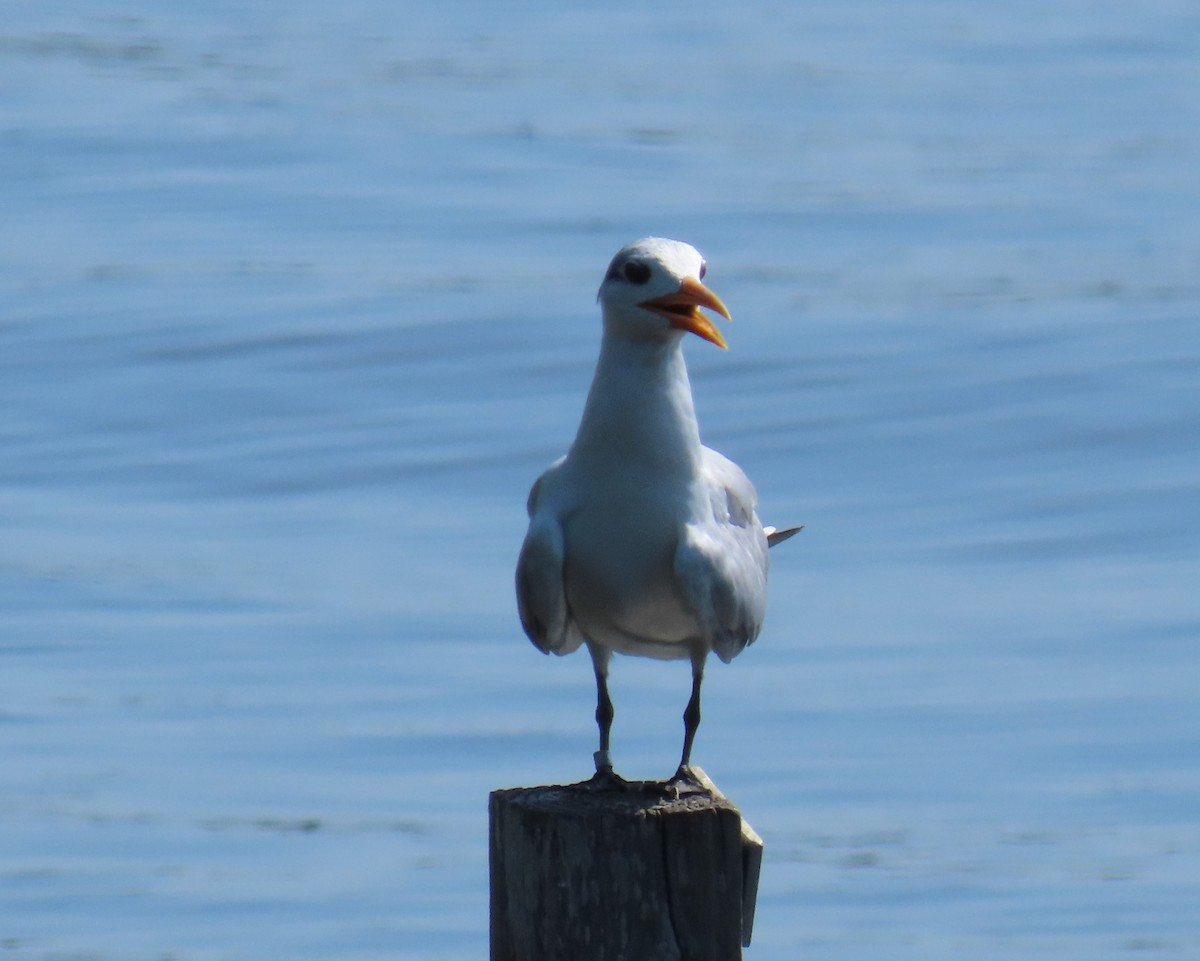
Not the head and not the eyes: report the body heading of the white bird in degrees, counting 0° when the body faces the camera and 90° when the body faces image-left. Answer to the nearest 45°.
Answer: approximately 0°
